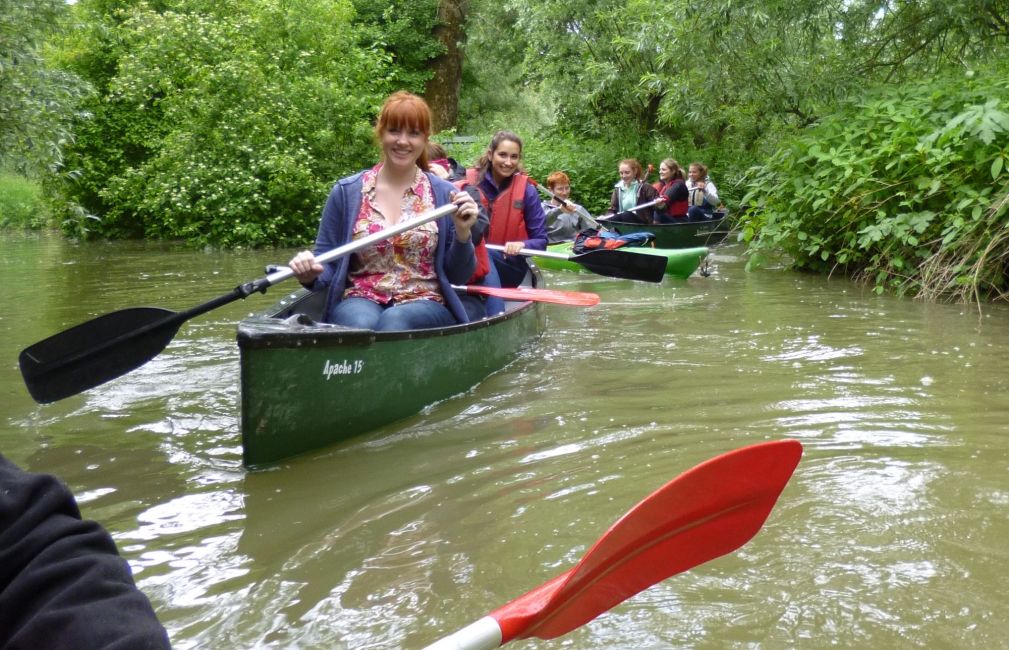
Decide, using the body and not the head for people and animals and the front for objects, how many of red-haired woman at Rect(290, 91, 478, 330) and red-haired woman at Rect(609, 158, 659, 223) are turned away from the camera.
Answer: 0

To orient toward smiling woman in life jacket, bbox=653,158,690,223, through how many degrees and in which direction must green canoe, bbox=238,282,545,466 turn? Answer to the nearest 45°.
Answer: approximately 180°

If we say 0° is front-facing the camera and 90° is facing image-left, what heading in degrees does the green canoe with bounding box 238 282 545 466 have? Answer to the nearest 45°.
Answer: approximately 45°

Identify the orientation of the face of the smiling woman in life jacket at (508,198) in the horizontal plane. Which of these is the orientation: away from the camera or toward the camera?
toward the camera

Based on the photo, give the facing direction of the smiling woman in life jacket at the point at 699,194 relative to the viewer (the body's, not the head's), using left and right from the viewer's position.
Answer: facing the viewer and to the left of the viewer

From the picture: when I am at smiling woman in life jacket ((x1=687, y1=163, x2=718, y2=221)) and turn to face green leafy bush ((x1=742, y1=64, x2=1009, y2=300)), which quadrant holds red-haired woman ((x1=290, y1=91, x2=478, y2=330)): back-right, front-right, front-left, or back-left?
front-right

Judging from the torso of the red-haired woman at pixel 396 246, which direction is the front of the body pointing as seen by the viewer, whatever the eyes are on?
toward the camera

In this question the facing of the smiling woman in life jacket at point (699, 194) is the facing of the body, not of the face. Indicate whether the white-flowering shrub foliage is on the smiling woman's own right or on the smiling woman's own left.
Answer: on the smiling woman's own right

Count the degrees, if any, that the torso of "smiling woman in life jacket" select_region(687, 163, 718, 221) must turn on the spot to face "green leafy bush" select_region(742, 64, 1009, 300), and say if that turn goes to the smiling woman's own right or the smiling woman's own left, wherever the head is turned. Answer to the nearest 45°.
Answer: approximately 45° to the smiling woman's own left

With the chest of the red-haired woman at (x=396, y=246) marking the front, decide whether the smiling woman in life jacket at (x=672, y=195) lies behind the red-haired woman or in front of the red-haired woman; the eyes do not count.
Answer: behind

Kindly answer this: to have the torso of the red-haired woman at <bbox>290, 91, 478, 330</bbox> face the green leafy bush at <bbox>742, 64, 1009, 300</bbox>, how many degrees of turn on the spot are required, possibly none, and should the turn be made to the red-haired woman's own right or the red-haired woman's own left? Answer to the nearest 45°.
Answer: approximately 135° to the red-haired woman's own left
